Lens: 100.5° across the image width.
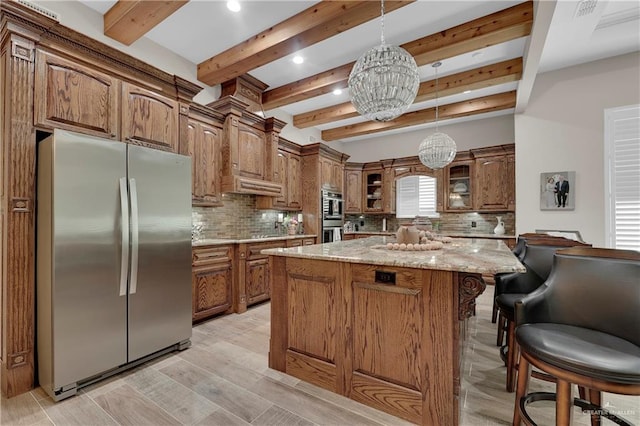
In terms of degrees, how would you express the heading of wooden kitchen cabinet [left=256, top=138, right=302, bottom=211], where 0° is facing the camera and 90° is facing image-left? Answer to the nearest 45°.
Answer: approximately 315°

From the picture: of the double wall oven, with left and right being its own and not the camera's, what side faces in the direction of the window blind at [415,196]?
left

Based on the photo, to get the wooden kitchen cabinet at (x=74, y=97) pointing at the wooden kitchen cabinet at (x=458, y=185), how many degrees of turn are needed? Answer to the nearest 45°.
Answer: approximately 45° to its left

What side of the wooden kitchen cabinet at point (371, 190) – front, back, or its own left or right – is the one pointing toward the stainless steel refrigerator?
front

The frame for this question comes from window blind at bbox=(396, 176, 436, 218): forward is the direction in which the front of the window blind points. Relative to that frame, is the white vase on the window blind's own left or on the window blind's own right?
on the window blind's own left

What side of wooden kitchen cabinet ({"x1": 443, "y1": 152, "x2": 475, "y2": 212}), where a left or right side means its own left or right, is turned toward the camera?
front

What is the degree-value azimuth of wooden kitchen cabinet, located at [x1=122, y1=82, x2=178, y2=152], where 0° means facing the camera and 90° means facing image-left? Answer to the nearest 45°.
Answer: approximately 315°

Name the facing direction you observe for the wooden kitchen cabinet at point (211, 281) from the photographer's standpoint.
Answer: facing the viewer and to the right of the viewer

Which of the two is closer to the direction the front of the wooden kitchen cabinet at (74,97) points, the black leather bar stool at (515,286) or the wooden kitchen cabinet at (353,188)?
the black leather bar stool

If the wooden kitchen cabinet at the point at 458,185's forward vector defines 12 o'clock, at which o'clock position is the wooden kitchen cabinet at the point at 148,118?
the wooden kitchen cabinet at the point at 148,118 is roughly at 1 o'clock from the wooden kitchen cabinet at the point at 458,185.

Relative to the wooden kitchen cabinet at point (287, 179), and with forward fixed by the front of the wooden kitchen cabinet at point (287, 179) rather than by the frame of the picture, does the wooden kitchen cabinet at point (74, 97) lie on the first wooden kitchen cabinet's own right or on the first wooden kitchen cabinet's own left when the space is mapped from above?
on the first wooden kitchen cabinet's own right

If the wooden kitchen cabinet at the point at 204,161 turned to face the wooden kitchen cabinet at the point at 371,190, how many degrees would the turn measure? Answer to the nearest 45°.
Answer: approximately 90° to its left

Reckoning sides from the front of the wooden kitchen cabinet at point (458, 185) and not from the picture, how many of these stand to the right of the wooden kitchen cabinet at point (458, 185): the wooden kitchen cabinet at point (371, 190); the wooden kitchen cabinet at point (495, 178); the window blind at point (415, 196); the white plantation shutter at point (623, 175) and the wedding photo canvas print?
2

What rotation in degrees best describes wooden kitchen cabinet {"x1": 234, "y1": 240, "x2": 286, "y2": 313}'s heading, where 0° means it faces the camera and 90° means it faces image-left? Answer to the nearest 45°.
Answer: approximately 315°

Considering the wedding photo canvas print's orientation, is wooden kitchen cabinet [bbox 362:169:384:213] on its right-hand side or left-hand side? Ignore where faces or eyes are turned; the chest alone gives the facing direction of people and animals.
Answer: on its right

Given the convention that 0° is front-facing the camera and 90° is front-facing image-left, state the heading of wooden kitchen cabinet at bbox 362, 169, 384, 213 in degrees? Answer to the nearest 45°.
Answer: approximately 0°
